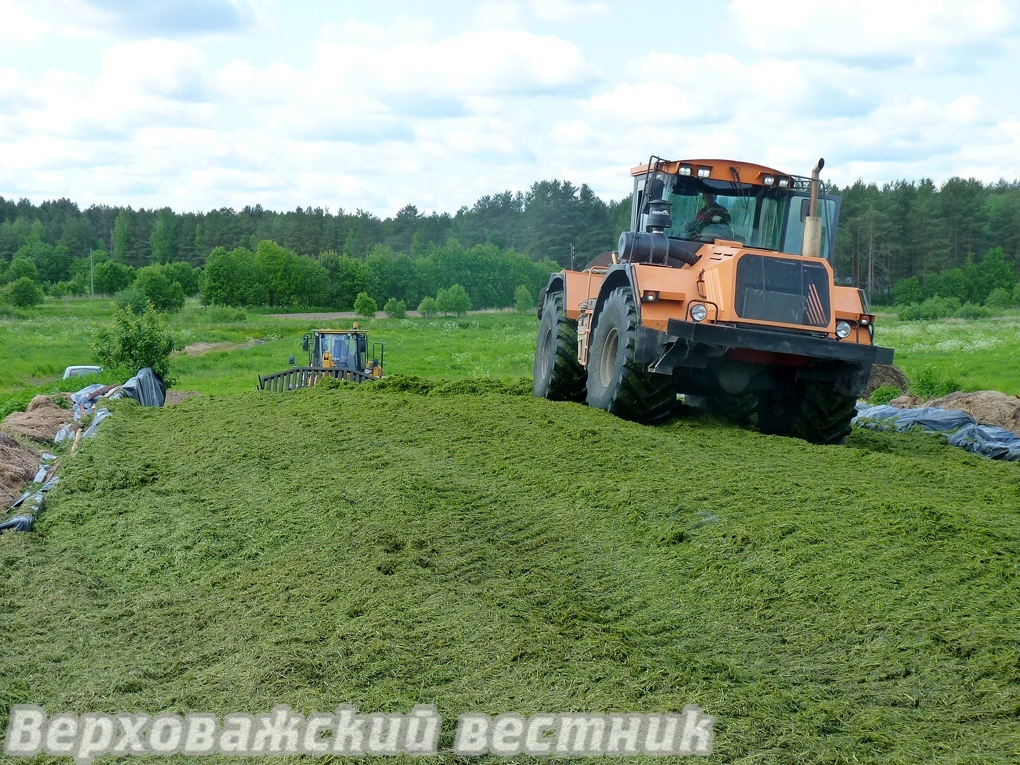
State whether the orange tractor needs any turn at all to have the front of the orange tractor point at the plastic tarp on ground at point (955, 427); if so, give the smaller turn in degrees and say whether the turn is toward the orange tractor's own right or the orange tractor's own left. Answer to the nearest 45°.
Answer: approximately 90° to the orange tractor's own left

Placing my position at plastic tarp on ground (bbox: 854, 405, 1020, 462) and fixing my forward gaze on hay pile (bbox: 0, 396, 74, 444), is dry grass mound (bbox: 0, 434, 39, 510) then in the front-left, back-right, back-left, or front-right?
front-left

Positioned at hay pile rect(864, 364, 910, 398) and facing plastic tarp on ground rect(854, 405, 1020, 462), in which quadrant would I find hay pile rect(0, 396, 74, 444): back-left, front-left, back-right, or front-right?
front-right

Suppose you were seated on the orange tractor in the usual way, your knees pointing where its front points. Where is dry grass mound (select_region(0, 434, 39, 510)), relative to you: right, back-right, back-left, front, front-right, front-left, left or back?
back-right

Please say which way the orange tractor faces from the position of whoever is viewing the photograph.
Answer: facing the viewer and to the right of the viewer

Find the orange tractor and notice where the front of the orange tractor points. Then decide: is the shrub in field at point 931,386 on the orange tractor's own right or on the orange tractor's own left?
on the orange tractor's own left

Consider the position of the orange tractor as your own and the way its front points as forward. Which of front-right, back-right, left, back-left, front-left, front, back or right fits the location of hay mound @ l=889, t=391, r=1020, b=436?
left

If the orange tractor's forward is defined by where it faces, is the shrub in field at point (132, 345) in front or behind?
behind

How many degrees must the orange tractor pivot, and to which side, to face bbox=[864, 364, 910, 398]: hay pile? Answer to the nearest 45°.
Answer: approximately 135° to its left

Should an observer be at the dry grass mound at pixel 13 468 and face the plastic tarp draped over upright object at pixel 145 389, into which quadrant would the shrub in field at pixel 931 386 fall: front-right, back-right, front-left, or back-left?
front-right
